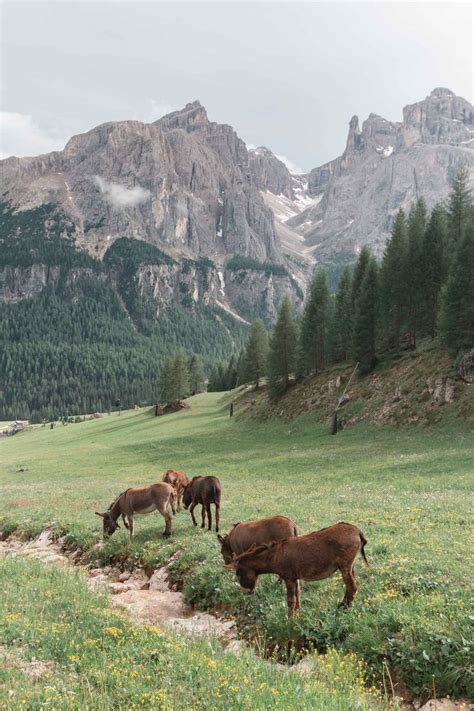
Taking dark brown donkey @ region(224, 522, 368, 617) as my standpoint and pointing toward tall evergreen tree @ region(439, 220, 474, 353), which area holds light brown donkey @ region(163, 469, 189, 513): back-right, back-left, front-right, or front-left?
front-left

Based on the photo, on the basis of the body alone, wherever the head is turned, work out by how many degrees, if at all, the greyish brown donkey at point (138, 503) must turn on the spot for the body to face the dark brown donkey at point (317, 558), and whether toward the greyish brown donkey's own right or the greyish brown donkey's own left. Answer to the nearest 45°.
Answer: approximately 90° to the greyish brown donkey's own left

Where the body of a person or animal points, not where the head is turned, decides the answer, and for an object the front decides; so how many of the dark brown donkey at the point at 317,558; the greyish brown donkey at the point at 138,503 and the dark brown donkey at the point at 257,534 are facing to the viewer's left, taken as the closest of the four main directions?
3

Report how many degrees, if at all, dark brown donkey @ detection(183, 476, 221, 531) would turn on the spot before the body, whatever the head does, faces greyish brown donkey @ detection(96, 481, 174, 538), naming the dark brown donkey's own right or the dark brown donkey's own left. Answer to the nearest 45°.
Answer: approximately 45° to the dark brown donkey's own left

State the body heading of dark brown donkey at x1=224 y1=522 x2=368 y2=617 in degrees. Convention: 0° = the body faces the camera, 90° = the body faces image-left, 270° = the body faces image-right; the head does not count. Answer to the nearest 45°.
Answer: approximately 90°

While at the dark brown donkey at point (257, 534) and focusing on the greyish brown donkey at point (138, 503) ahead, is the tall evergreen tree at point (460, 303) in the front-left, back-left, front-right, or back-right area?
front-right

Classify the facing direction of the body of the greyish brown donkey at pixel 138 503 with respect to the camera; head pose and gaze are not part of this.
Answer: to the viewer's left

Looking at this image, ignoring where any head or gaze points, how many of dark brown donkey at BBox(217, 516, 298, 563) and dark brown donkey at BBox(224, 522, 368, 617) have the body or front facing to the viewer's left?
2

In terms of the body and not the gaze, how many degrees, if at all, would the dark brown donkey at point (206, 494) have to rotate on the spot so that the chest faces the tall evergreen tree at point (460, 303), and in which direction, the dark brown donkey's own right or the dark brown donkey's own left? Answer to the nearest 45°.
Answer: approximately 90° to the dark brown donkey's own right

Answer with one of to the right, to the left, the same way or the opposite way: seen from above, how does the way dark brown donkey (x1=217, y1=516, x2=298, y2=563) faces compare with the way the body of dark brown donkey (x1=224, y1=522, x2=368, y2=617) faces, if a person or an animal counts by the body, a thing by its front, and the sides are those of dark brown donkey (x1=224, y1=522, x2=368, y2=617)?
the same way

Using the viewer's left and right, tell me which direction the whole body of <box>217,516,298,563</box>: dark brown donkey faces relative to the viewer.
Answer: facing to the left of the viewer
